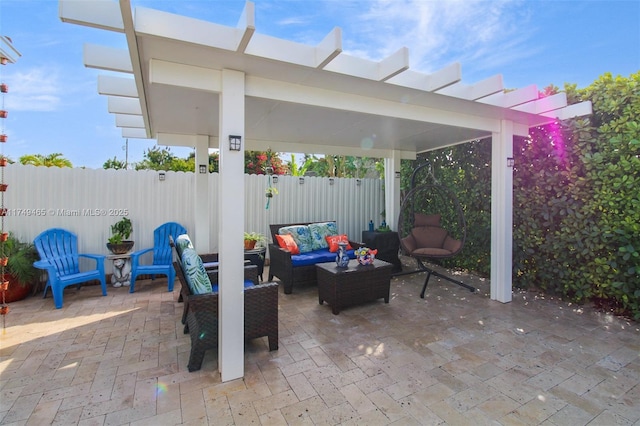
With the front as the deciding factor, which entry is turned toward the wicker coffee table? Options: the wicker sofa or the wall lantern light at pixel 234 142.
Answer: the wicker sofa

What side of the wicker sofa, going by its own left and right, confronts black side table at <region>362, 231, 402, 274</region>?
left

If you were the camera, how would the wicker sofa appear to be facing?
facing the viewer and to the right of the viewer

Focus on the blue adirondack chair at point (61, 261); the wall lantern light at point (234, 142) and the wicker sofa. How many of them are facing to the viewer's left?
0

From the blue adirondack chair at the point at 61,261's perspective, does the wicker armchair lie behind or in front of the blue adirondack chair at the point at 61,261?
in front

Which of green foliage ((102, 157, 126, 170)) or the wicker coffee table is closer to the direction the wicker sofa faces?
the wicker coffee table

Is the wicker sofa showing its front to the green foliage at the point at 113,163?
no

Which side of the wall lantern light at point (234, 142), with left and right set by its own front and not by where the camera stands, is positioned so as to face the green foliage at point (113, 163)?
back

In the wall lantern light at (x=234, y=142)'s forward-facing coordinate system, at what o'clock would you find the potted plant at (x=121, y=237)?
The potted plant is roughly at 5 o'clock from the wall lantern light.

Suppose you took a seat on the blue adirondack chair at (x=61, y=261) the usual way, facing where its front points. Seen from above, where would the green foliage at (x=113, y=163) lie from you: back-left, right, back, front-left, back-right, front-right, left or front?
back-left

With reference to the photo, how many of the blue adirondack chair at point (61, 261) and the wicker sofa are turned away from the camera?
0

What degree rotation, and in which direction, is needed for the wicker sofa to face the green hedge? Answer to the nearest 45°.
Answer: approximately 45° to its left

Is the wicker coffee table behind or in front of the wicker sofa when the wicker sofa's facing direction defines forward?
in front

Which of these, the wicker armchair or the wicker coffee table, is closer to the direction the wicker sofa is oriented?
the wicker coffee table

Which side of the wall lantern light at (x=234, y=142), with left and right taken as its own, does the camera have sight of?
front

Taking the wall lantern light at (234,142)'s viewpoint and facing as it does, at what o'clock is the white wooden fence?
The white wooden fence is roughly at 5 o'clock from the wall lantern light.

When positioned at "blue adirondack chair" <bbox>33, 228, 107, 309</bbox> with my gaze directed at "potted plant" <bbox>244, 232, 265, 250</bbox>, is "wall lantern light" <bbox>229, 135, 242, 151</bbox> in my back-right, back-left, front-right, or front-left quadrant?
front-right
